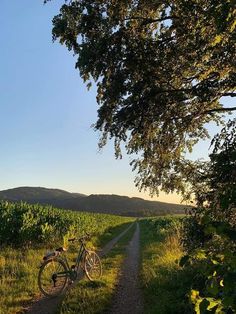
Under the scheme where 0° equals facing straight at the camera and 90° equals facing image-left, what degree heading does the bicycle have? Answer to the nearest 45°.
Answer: approximately 225°
